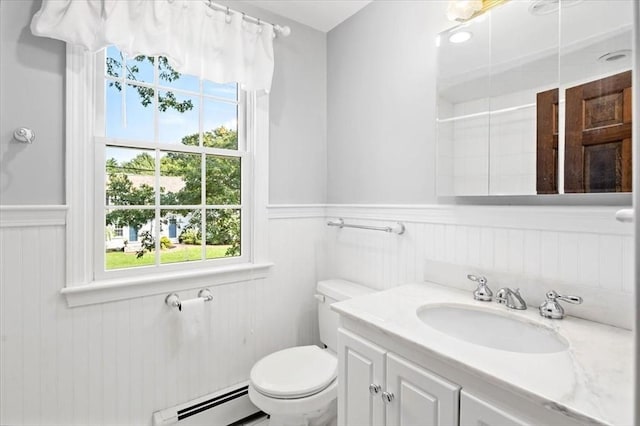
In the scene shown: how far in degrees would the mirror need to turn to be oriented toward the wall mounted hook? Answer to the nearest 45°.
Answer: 0° — it already faces it

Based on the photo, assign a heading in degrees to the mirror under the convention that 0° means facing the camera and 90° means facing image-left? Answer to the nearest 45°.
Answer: approximately 45°

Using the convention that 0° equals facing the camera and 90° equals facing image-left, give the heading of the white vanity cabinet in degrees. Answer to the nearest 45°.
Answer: approximately 45°

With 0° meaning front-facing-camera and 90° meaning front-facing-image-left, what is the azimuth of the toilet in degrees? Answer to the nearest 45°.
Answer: approximately 45°

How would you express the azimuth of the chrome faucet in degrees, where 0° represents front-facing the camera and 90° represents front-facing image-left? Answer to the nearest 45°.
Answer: approximately 45°
